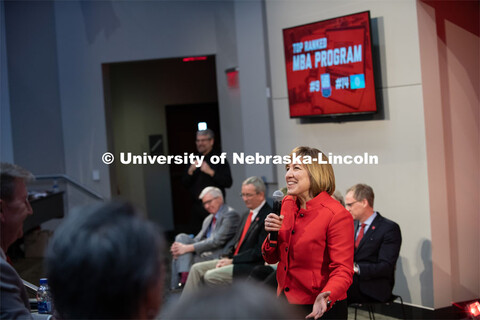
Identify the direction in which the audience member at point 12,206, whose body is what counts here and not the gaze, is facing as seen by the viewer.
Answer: to the viewer's right

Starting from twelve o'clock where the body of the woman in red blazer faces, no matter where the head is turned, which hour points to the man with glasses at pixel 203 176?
The man with glasses is roughly at 4 o'clock from the woman in red blazer.

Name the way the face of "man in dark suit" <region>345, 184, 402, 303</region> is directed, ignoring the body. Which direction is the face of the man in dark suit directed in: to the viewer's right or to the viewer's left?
to the viewer's left

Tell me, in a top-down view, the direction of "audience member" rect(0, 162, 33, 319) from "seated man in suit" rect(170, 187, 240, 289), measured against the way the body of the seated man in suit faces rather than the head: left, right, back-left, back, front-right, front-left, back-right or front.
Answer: front-left

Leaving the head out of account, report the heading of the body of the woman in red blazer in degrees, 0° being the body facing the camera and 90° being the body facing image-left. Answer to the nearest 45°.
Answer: approximately 45°

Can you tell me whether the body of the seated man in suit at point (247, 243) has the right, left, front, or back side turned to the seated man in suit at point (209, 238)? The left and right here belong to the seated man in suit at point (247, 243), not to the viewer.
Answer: right

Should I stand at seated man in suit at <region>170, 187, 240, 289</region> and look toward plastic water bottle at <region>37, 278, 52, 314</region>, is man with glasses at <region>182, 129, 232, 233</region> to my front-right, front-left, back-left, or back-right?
back-right

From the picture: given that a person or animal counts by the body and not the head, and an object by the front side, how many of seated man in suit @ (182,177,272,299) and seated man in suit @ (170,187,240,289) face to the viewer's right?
0

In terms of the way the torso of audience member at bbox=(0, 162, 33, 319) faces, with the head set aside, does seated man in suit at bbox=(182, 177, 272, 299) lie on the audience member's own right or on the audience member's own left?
on the audience member's own left

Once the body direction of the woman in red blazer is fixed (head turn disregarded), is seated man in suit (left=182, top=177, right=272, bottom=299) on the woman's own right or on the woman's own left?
on the woman's own right
